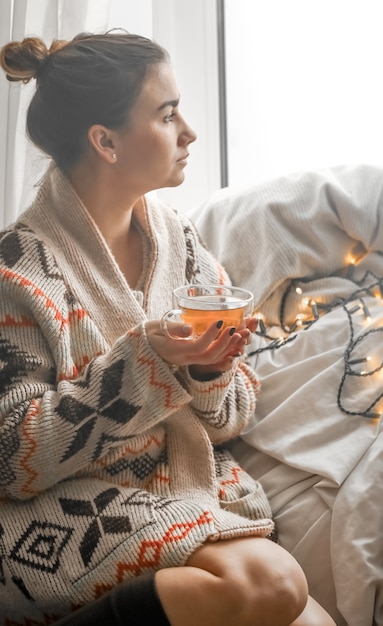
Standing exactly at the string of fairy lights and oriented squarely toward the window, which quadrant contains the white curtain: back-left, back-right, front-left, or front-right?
front-left

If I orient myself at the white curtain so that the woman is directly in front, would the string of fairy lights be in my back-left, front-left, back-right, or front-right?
front-left

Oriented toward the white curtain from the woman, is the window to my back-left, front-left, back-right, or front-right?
front-right

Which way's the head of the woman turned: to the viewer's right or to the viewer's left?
to the viewer's right

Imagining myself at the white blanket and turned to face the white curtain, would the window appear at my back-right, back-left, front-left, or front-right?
front-right

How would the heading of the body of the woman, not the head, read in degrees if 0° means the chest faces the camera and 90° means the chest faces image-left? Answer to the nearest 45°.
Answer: approximately 315°

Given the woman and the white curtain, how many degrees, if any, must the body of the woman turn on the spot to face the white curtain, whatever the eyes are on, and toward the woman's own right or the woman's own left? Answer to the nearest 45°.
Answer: approximately 135° to the woman's own left
